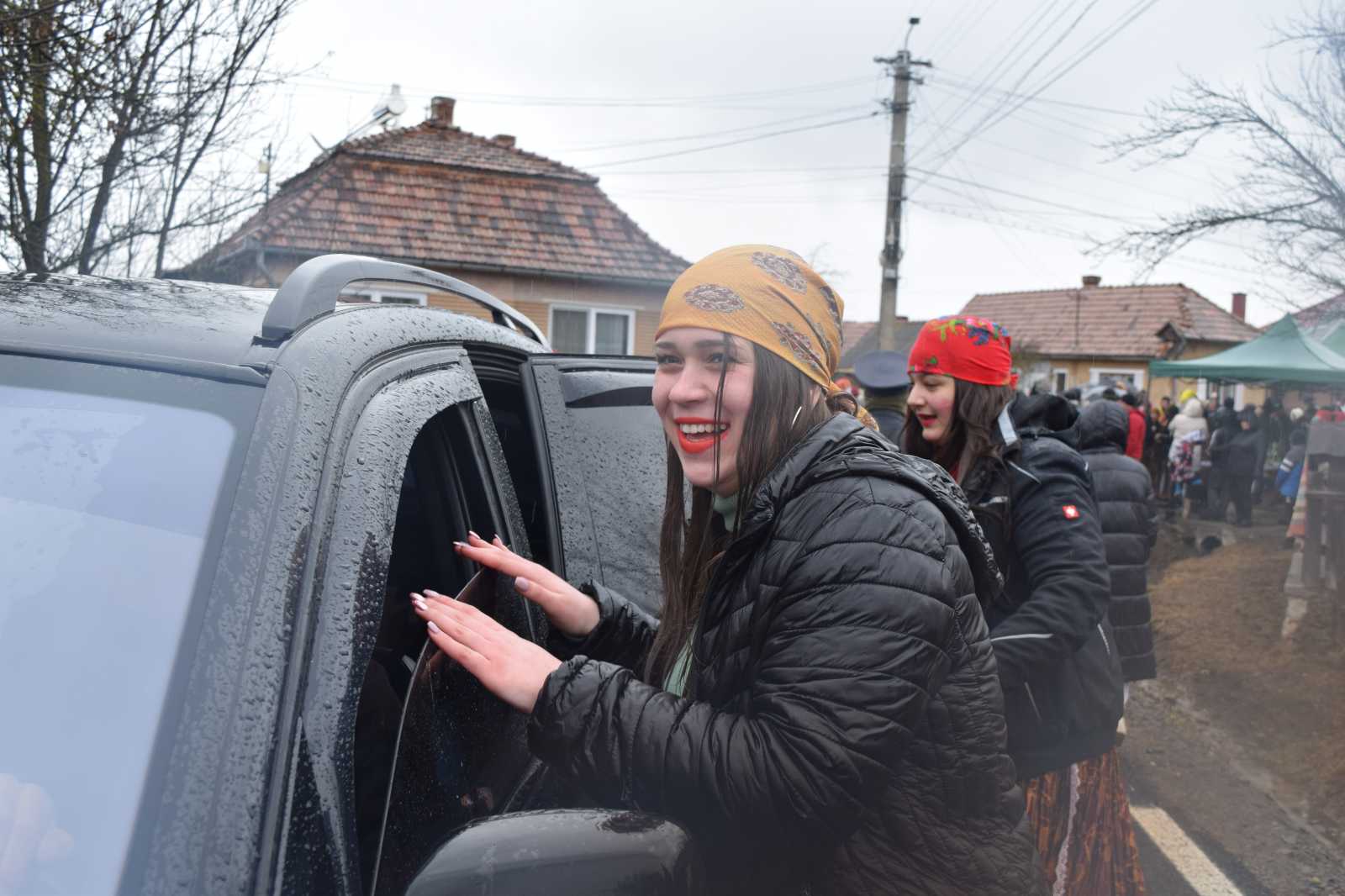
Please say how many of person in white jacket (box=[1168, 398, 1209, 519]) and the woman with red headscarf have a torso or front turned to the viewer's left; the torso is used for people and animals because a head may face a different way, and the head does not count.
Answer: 1

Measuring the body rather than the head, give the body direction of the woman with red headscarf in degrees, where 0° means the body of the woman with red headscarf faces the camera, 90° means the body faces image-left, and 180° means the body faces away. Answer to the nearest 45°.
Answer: approximately 90°

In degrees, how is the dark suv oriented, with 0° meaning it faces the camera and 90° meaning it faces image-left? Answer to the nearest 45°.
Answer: approximately 45°

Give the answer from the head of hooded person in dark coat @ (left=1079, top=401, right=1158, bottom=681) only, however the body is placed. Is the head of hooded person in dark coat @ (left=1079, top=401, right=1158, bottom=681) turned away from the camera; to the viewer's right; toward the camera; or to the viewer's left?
away from the camera

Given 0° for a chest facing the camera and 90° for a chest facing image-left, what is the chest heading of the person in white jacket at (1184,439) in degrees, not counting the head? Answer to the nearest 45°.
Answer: approximately 180°

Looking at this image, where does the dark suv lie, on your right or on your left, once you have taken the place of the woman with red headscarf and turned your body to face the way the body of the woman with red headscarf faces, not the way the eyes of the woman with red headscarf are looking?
on your left
